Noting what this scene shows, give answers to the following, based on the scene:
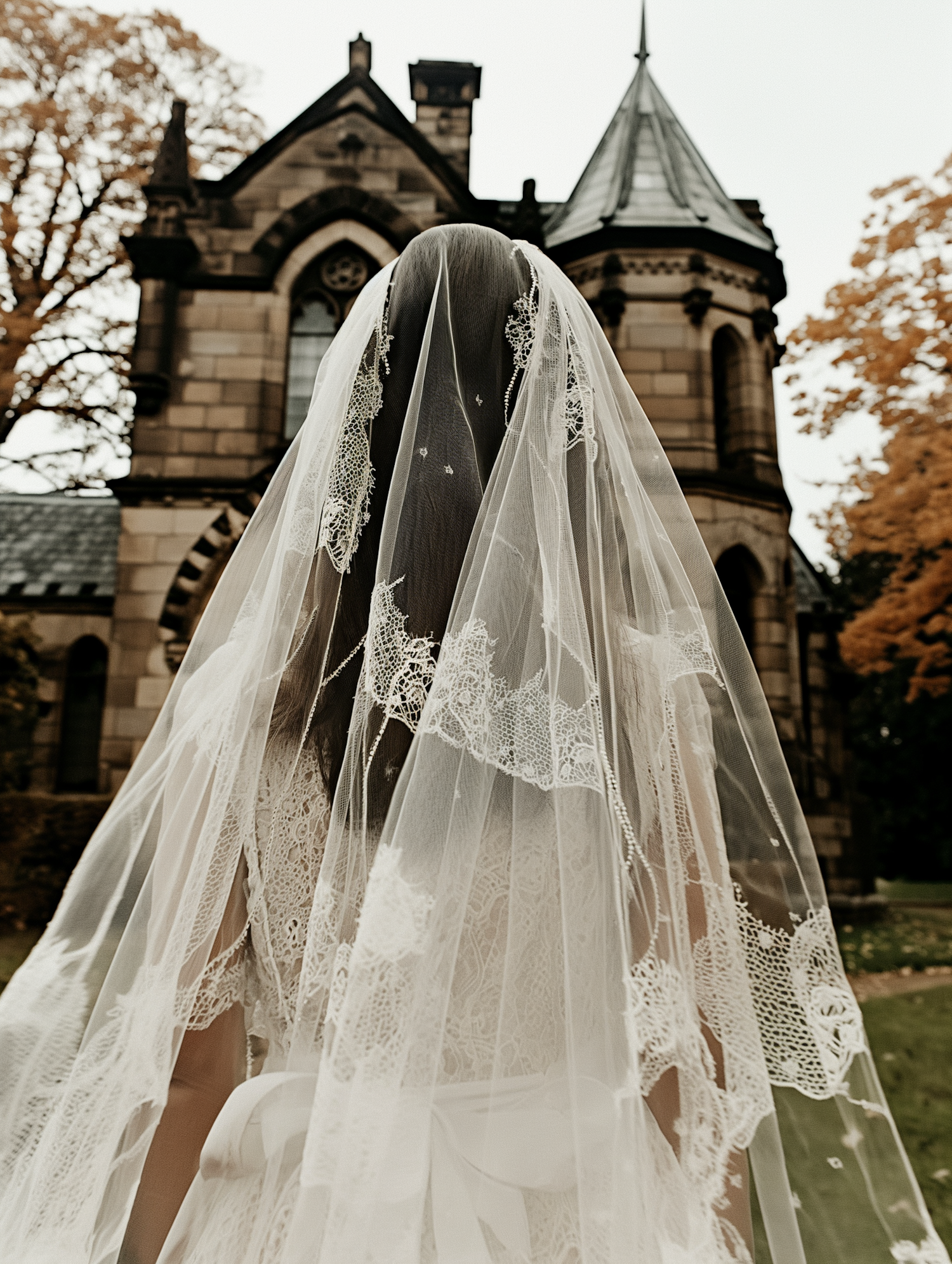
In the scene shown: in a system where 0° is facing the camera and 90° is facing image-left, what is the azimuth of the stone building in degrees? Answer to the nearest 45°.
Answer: approximately 0°
